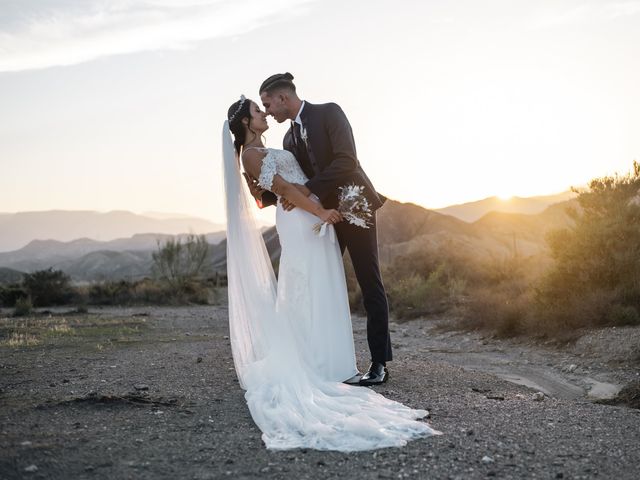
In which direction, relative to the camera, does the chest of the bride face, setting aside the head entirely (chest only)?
to the viewer's right

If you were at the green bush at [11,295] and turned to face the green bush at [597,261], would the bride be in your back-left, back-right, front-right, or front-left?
front-right

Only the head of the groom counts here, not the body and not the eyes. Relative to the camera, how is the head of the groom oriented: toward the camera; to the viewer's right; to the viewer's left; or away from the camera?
to the viewer's left

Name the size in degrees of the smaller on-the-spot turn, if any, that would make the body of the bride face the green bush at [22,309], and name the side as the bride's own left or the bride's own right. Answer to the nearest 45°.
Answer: approximately 135° to the bride's own left

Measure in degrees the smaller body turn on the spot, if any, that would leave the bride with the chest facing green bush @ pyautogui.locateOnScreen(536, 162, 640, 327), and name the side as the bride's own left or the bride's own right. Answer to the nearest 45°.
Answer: approximately 45° to the bride's own left

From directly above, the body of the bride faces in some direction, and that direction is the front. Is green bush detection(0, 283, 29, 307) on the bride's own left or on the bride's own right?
on the bride's own left

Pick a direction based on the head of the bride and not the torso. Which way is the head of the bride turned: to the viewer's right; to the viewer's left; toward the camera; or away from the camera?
to the viewer's right
